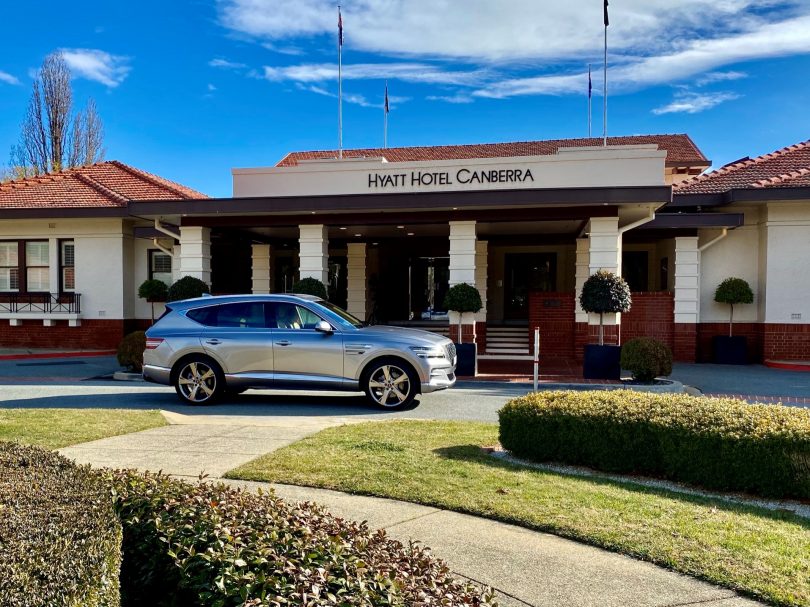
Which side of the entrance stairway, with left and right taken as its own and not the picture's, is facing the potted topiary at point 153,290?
right

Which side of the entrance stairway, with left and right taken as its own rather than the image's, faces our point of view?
front

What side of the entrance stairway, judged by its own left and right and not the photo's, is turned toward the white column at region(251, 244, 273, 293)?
right

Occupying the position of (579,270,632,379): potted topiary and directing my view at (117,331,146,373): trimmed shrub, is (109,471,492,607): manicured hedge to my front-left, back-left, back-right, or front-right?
front-left

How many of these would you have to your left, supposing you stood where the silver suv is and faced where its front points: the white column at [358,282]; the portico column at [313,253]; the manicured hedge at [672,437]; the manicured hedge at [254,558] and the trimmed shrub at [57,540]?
2

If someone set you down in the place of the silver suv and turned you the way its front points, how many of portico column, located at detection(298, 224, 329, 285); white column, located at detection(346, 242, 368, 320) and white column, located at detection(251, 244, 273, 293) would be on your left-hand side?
3

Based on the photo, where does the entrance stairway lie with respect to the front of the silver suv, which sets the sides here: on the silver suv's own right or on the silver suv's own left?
on the silver suv's own left

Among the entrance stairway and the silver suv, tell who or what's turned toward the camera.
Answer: the entrance stairway

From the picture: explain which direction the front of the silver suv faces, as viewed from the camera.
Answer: facing to the right of the viewer

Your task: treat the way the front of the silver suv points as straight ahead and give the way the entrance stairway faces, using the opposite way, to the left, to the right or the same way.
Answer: to the right

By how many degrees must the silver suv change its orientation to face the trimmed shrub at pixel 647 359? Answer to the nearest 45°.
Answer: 0° — it already faces it

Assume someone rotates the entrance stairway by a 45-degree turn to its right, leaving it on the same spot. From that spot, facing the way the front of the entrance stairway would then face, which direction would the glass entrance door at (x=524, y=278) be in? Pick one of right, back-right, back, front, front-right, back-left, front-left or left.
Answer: back-right

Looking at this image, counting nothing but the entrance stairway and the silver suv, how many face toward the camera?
1

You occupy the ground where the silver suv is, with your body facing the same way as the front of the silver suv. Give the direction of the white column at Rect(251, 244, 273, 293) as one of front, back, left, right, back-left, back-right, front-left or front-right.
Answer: left

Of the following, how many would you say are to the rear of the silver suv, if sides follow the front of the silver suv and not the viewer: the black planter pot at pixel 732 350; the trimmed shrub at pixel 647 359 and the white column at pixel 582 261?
0

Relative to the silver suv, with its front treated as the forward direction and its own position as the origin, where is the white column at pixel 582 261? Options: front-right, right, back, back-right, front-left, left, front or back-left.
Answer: front-left
